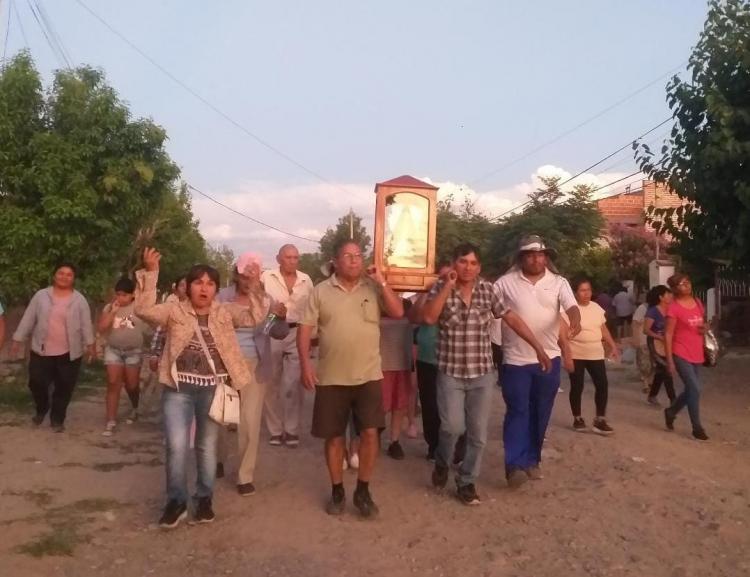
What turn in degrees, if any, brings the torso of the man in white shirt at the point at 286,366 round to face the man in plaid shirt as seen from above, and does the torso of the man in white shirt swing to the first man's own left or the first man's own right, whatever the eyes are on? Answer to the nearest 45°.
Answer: approximately 45° to the first man's own left

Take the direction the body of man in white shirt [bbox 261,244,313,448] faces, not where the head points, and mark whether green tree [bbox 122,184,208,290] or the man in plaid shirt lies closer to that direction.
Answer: the man in plaid shirt

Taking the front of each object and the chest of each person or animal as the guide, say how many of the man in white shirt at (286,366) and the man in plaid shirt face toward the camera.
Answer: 2

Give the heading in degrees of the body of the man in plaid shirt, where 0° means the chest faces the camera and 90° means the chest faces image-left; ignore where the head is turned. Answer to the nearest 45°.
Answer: approximately 0°
